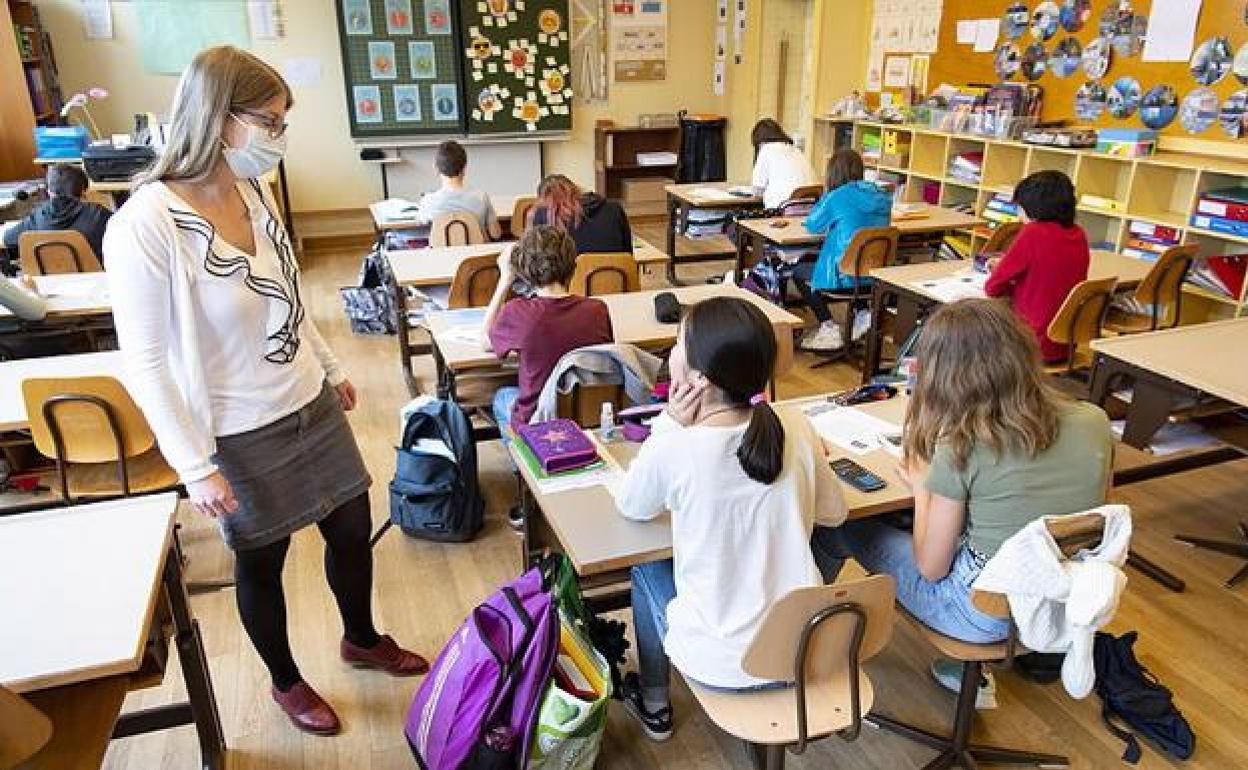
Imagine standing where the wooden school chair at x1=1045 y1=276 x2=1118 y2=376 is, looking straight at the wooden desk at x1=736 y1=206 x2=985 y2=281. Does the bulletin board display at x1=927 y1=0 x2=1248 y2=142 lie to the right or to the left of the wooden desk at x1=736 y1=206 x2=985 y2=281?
right

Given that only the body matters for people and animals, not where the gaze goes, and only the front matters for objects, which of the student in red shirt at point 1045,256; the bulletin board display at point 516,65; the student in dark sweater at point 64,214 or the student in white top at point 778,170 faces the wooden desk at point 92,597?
the bulletin board display

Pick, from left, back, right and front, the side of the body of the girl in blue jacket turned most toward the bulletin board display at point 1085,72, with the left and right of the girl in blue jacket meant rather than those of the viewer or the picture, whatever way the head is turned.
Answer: right

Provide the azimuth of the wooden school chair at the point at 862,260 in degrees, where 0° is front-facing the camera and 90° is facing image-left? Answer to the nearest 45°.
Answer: approximately 135°

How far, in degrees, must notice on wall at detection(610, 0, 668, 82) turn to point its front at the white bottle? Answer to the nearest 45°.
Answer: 0° — it already faces it

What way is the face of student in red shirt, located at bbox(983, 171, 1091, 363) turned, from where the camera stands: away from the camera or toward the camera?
away from the camera

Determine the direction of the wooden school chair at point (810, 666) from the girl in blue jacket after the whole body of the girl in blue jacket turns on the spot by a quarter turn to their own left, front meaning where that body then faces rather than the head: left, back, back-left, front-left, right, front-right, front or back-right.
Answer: front-left

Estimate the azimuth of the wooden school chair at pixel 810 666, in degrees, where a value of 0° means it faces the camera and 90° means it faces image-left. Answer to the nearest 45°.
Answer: approximately 135°

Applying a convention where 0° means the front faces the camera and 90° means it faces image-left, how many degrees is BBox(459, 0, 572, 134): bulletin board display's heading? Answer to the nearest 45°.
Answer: approximately 0°

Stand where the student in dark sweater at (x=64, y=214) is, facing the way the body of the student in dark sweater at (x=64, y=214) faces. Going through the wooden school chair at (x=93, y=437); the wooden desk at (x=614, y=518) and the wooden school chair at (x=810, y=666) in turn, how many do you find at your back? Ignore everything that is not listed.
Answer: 3

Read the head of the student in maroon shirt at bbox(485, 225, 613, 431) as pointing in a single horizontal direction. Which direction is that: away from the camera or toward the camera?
away from the camera
